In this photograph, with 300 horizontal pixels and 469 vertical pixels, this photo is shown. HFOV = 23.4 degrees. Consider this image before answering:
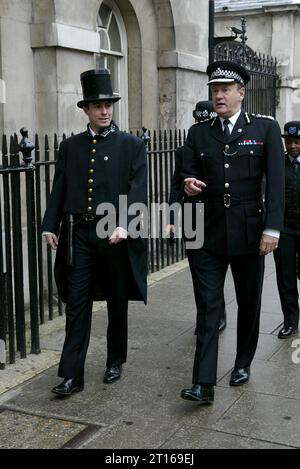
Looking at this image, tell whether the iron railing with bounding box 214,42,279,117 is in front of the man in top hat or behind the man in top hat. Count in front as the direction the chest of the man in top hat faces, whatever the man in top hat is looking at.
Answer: behind

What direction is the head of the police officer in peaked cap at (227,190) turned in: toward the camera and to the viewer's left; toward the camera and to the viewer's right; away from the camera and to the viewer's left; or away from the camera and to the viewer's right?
toward the camera and to the viewer's left

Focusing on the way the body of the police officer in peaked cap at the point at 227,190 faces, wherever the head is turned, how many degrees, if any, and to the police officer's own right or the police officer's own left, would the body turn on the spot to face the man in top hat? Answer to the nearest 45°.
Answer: approximately 45° to the police officer's own right

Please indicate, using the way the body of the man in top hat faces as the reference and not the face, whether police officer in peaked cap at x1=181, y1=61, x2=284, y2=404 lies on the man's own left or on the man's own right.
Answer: on the man's own left

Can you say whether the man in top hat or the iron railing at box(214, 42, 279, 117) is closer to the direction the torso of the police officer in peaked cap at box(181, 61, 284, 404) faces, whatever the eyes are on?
the man in top hat

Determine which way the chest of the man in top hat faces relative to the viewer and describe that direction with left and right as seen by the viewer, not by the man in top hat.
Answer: facing the viewer and to the left of the viewer

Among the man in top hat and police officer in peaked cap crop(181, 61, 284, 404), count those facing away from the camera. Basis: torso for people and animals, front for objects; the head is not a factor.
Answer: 0

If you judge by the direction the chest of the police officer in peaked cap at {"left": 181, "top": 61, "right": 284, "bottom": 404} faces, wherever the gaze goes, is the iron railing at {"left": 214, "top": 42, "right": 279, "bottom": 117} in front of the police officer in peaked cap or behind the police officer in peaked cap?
behind
